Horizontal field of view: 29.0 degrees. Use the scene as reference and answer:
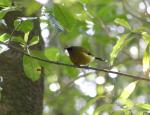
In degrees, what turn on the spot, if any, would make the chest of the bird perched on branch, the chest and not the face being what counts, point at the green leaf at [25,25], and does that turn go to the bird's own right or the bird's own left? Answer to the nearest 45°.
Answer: approximately 45° to the bird's own left

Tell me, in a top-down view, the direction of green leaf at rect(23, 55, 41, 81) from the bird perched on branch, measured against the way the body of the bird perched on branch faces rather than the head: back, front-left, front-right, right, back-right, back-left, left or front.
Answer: front-left

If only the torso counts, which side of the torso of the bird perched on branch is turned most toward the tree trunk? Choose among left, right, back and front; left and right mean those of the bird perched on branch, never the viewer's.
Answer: front

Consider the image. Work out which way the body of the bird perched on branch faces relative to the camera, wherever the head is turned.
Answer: to the viewer's left
